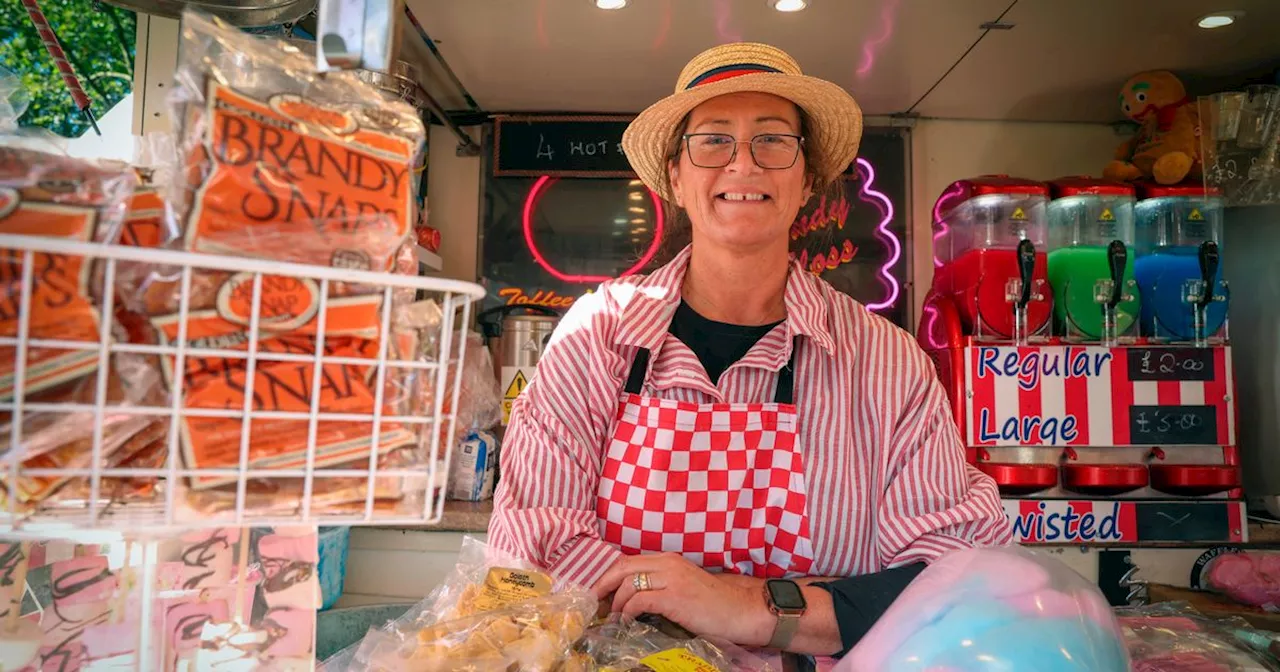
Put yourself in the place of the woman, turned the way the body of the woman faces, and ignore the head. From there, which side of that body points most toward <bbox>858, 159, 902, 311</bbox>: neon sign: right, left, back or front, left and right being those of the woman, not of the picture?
back

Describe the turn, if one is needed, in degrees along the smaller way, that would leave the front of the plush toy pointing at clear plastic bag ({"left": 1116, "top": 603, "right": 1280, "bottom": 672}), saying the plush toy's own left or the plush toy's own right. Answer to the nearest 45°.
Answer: approximately 45° to the plush toy's own left

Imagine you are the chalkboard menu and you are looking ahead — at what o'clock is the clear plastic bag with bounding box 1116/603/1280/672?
The clear plastic bag is roughly at 11 o'clock from the chalkboard menu.

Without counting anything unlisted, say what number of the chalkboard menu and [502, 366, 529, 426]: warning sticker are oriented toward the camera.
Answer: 2

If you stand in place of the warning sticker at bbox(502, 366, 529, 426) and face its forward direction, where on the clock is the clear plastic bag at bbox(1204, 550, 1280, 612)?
The clear plastic bag is roughly at 10 o'clock from the warning sticker.

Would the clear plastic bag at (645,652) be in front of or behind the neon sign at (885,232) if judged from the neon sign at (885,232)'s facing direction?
in front
